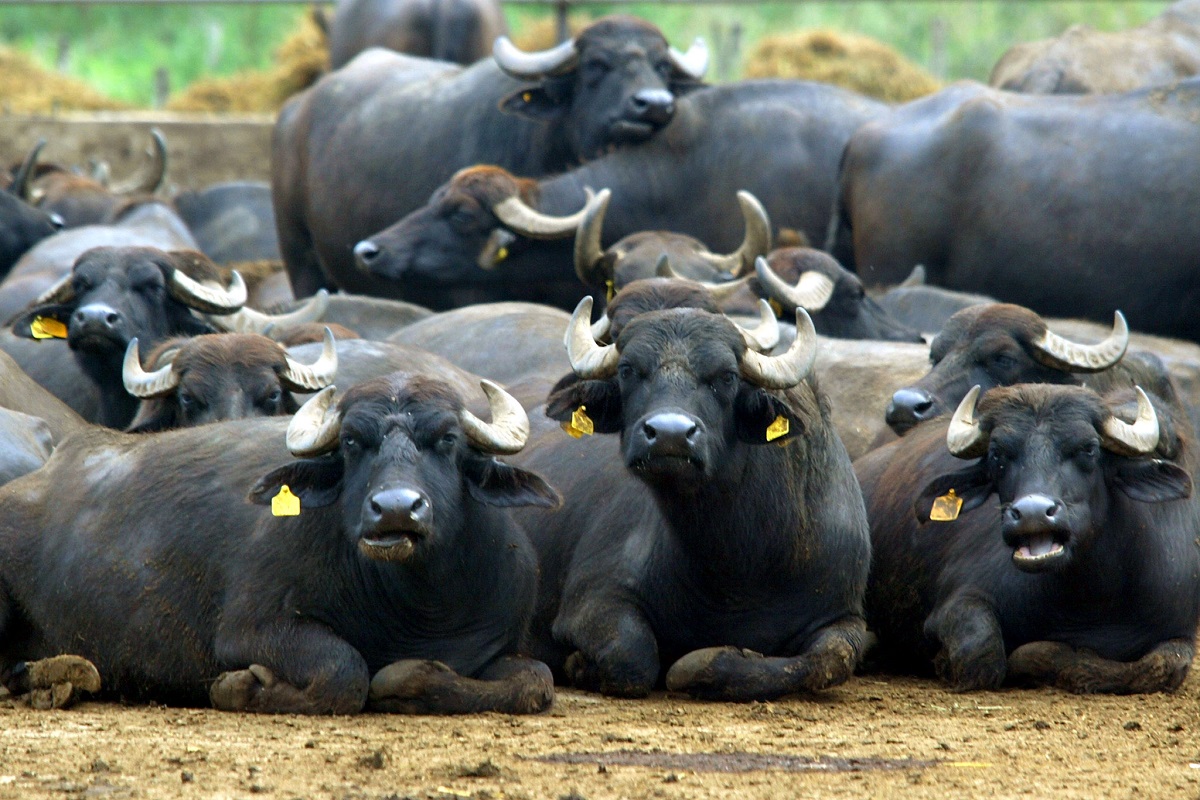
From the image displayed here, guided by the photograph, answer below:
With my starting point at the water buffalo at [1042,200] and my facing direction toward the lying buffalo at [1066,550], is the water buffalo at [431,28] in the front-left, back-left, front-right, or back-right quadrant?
back-right

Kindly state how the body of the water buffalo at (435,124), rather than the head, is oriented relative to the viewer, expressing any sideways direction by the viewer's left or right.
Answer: facing to the right of the viewer

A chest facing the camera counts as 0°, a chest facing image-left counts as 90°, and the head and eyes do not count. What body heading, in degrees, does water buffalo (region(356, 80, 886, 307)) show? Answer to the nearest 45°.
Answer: approximately 90°

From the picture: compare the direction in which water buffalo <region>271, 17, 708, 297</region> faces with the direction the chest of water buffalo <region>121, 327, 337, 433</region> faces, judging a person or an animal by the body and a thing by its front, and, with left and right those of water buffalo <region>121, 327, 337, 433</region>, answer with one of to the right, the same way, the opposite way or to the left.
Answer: to the left

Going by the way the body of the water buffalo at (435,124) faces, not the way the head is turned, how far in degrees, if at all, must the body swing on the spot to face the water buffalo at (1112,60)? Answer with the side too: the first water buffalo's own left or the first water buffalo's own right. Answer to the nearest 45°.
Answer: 0° — it already faces it

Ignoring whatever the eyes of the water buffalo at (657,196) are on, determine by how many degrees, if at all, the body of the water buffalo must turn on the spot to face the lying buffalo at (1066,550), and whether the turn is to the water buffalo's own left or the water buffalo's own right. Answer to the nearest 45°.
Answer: approximately 90° to the water buffalo's own left

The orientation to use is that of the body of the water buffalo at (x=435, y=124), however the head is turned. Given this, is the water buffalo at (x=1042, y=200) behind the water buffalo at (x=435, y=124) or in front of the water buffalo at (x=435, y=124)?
in front

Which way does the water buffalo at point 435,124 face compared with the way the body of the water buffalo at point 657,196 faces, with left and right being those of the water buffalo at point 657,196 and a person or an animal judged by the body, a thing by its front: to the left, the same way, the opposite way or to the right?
the opposite way

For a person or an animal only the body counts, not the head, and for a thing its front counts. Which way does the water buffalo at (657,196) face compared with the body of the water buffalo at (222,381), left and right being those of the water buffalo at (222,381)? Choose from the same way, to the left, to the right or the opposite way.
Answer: to the right
